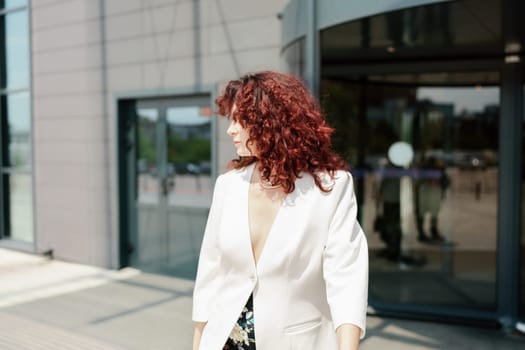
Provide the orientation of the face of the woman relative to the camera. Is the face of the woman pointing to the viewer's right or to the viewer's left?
to the viewer's left

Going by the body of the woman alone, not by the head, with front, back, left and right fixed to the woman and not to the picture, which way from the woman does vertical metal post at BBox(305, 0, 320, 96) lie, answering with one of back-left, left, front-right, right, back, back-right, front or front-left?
back-right

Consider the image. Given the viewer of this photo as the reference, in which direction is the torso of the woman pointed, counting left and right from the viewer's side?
facing the viewer and to the left of the viewer

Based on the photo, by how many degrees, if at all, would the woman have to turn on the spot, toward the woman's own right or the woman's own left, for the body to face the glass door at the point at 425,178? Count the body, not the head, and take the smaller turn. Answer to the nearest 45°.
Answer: approximately 135° to the woman's own right

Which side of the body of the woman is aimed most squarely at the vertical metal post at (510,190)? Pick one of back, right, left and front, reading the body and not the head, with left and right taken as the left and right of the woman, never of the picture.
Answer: back
